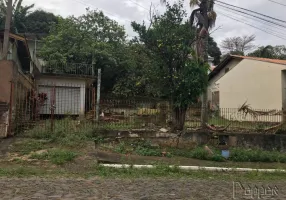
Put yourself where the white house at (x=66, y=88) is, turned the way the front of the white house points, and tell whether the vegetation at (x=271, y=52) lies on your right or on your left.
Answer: on your left

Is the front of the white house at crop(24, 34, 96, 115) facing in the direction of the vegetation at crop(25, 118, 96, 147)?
yes

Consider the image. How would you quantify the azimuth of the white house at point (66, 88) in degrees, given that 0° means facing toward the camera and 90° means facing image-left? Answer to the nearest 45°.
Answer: approximately 0°

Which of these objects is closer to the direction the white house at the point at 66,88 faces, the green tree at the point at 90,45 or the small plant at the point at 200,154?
the small plant

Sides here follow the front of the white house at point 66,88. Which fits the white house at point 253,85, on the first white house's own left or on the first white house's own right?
on the first white house's own left

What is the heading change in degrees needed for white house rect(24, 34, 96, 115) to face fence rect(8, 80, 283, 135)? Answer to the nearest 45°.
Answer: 0° — it already faces it

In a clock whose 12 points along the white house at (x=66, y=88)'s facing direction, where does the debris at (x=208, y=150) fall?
The debris is roughly at 11 o'clock from the white house.

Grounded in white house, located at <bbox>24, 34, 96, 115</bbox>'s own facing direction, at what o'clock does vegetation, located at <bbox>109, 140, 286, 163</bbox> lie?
The vegetation is roughly at 11 o'clock from the white house.

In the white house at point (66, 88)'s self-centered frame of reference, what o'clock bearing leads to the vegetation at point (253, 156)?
The vegetation is roughly at 11 o'clock from the white house.

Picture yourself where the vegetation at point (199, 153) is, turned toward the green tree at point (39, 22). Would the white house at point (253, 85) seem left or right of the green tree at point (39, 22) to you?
right

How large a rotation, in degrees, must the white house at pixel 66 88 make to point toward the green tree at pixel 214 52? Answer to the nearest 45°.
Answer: approximately 135° to its left

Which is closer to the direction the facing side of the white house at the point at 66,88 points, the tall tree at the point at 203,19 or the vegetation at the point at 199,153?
the vegetation

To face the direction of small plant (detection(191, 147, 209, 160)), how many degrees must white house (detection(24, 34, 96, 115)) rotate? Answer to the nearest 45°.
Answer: approximately 45° to its left

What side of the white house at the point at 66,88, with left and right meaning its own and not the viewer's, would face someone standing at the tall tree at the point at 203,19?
left

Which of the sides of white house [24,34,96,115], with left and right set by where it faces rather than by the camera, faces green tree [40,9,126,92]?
back
